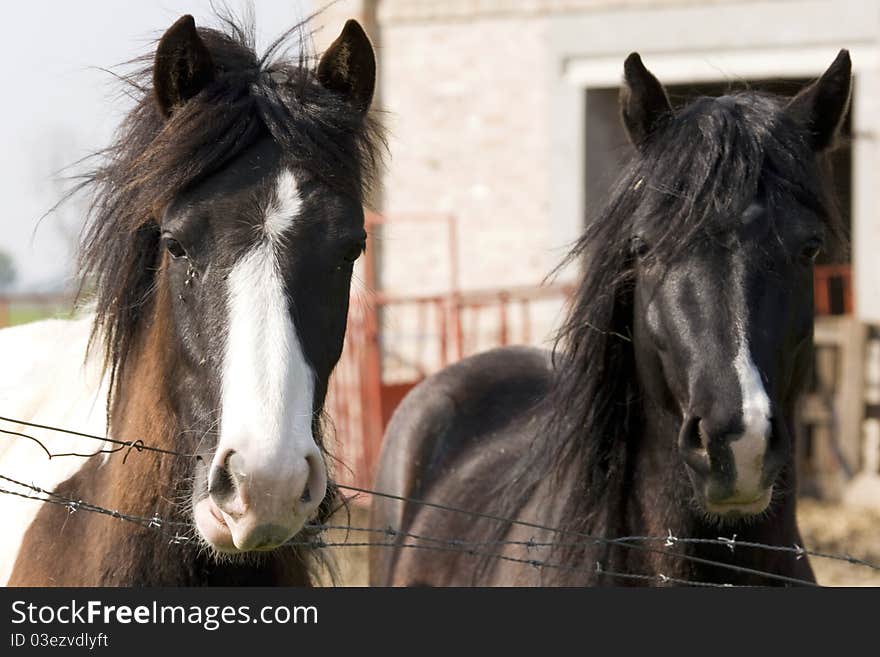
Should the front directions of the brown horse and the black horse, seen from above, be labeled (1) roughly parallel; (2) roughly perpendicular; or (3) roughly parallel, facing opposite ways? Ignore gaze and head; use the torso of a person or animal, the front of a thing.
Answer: roughly parallel

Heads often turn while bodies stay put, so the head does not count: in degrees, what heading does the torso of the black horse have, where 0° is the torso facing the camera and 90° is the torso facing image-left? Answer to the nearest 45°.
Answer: approximately 315°

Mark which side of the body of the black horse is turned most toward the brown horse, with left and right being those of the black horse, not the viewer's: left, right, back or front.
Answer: right

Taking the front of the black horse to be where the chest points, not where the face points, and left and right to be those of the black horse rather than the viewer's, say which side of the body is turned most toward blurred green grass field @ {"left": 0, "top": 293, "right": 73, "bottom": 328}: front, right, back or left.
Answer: back

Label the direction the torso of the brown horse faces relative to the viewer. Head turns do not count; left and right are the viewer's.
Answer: facing the viewer and to the right of the viewer

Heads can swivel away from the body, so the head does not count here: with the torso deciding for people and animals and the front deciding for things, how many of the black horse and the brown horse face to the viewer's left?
0

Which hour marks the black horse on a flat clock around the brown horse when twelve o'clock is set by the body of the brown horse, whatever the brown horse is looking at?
The black horse is roughly at 10 o'clock from the brown horse.
